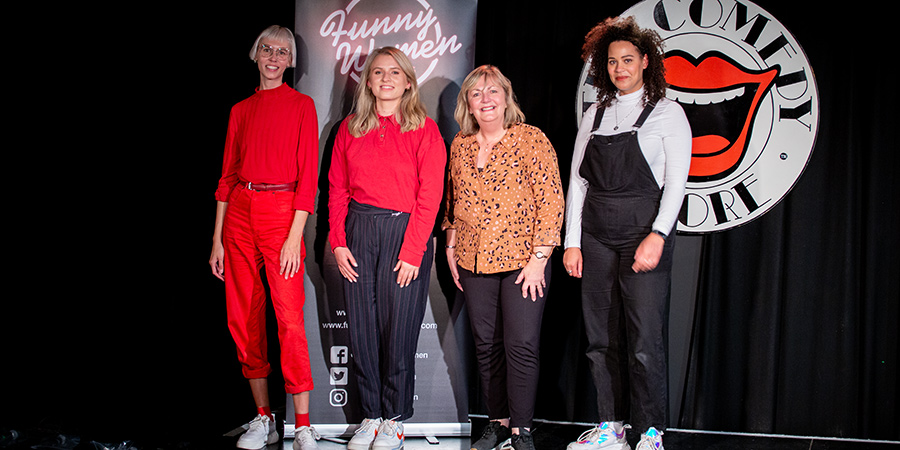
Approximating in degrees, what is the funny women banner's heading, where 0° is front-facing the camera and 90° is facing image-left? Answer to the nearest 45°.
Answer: approximately 0°

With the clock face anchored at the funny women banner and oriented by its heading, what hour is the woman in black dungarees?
The woman in black dungarees is roughly at 10 o'clock from the funny women banner.
